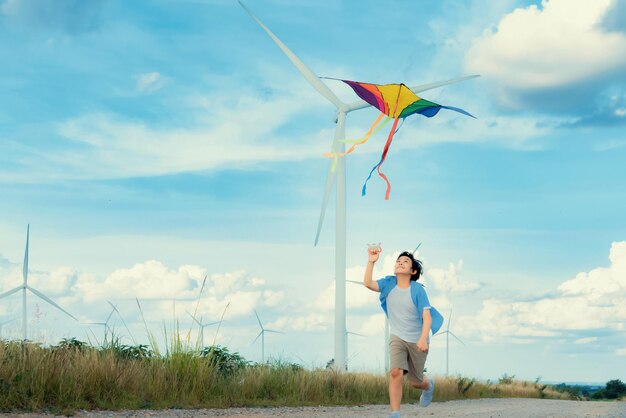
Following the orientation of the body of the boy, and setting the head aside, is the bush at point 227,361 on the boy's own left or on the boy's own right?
on the boy's own right

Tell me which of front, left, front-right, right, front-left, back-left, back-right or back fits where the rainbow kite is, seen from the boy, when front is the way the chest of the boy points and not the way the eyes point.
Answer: back-right

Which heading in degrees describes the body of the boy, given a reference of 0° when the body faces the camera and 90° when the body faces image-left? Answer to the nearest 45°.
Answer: approximately 45°
